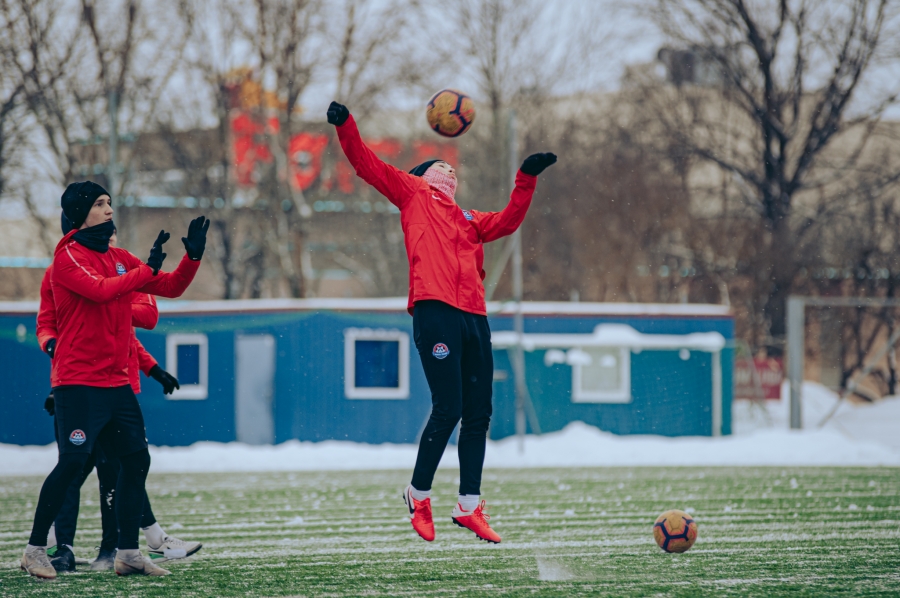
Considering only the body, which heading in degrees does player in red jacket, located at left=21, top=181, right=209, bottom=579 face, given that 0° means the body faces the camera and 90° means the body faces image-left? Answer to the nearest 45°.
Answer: approximately 315°

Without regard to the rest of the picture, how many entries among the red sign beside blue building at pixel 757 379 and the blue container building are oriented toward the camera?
2

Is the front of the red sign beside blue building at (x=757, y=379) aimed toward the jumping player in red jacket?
yes

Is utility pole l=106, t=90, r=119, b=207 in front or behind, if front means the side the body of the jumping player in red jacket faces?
behind

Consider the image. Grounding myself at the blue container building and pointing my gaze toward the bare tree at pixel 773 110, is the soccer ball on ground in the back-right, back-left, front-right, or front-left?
back-right

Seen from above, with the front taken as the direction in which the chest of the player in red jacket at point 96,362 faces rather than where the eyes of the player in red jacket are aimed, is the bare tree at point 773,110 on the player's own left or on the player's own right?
on the player's own left

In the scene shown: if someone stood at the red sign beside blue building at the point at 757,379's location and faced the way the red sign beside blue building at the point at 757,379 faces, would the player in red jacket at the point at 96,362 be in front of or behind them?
in front

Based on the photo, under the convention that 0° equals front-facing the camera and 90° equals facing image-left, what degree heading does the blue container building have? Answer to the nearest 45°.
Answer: approximately 0°
